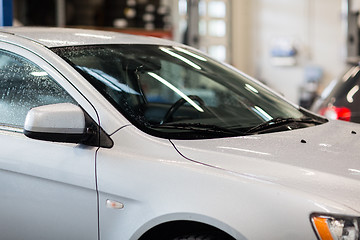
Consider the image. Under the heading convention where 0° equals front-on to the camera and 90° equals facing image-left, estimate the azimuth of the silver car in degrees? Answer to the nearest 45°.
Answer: approximately 315°
